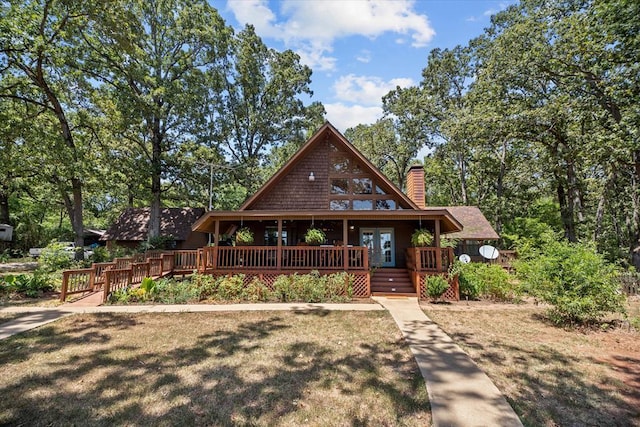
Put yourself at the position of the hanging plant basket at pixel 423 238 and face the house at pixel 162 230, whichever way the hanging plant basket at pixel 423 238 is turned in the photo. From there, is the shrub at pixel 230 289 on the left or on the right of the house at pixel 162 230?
left

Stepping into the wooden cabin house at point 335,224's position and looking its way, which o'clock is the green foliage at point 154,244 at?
The green foliage is roughly at 4 o'clock from the wooden cabin house.

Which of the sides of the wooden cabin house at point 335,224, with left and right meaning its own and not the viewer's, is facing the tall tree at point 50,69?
right

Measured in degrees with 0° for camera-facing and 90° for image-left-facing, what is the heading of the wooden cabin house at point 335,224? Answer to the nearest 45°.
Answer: approximately 0°

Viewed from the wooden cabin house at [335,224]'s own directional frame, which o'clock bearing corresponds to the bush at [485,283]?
The bush is roughly at 10 o'clock from the wooden cabin house.

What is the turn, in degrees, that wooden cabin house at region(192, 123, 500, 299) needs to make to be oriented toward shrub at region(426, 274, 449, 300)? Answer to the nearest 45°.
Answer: approximately 45° to its left

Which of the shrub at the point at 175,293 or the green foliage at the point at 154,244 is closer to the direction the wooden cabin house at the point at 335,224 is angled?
the shrub

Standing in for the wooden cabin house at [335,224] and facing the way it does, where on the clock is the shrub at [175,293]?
The shrub is roughly at 2 o'clock from the wooden cabin house.

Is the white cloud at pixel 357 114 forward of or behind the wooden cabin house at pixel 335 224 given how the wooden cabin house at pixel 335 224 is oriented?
behind

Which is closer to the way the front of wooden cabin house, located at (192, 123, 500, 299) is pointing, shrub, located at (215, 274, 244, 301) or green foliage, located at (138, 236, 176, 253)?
the shrub
